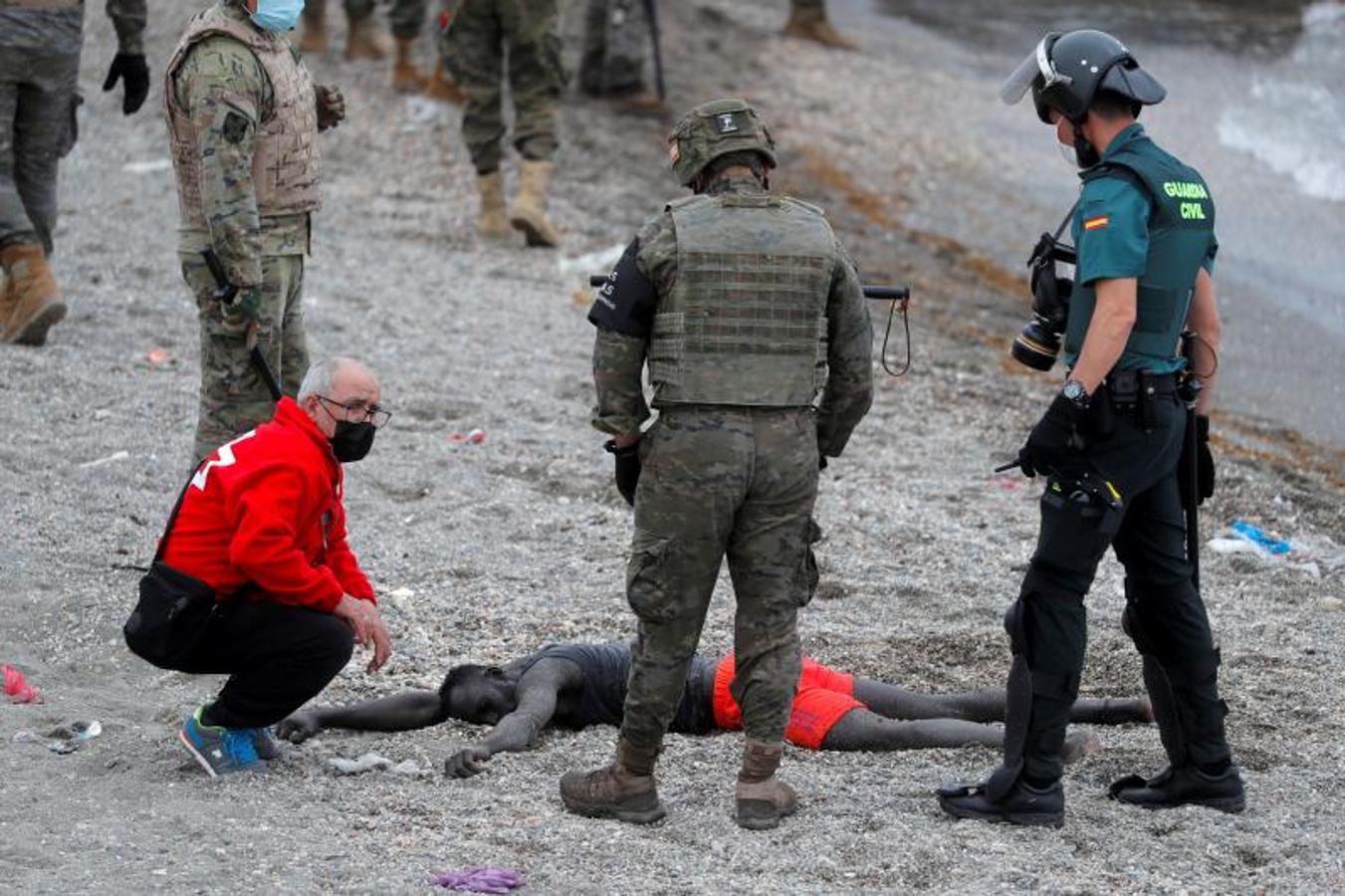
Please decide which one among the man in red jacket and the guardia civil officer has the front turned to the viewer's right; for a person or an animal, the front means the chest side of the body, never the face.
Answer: the man in red jacket

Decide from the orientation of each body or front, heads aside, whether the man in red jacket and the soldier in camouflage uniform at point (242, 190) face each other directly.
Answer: no

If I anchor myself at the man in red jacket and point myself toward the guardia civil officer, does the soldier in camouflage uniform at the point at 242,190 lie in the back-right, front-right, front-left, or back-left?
back-left

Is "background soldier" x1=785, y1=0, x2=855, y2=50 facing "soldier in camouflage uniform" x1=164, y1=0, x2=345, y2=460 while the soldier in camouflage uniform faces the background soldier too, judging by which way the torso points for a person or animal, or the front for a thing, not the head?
no

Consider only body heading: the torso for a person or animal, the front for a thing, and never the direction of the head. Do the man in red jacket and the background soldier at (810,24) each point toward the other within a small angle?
no

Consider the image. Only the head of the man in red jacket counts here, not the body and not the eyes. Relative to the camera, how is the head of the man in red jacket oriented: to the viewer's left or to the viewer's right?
to the viewer's right

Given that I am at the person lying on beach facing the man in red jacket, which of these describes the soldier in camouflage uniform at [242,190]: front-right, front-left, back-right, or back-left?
front-right

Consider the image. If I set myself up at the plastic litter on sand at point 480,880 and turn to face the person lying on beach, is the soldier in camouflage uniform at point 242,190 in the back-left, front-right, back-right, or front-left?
front-left

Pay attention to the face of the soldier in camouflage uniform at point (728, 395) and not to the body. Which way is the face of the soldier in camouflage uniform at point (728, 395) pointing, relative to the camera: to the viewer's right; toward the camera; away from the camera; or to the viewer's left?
away from the camera

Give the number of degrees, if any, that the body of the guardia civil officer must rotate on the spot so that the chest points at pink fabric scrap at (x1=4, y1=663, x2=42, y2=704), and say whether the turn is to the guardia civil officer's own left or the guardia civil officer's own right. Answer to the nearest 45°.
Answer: approximately 45° to the guardia civil officer's own left

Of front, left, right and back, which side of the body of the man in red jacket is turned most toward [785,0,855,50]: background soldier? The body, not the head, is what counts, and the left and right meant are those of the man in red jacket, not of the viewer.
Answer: left

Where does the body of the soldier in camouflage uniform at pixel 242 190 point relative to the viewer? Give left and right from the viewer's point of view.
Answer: facing to the right of the viewer

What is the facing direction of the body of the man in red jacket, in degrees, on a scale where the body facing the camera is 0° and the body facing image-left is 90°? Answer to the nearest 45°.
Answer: approximately 270°

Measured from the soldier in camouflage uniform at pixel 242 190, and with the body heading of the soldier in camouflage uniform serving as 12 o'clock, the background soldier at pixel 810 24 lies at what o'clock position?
The background soldier is roughly at 10 o'clock from the soldier in camouflage uniform.
